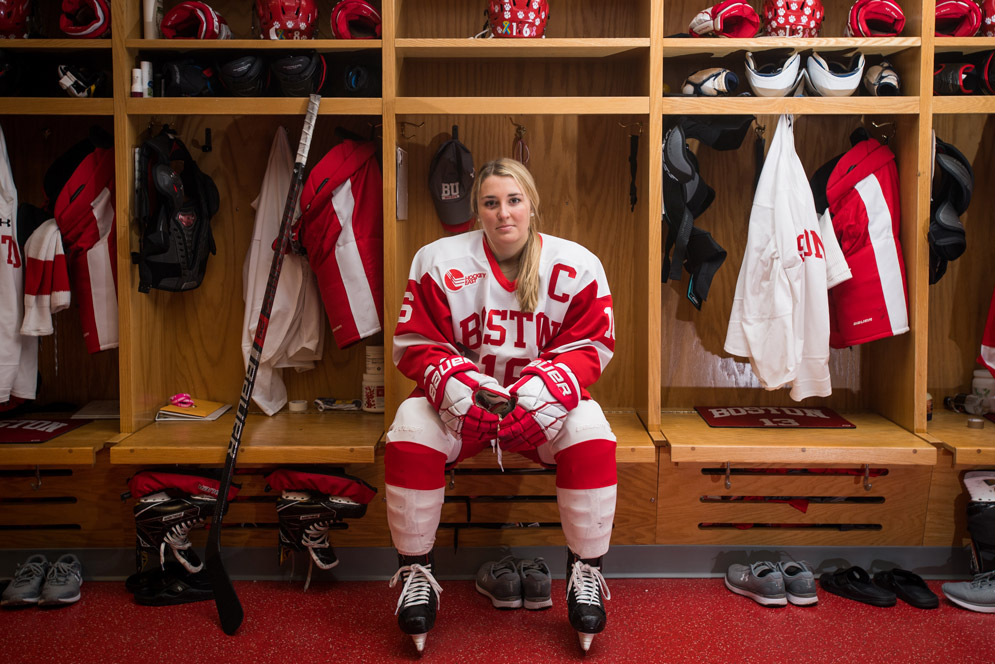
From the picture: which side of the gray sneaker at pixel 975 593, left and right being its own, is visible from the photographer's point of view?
left

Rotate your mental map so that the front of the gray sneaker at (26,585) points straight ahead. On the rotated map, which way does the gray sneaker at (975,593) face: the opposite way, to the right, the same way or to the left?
to the right

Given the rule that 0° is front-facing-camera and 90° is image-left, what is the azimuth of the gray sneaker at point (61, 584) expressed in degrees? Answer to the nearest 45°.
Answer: approximately 45°

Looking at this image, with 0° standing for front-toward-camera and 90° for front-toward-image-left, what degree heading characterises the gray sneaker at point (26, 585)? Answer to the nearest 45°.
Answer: approximately 45°
